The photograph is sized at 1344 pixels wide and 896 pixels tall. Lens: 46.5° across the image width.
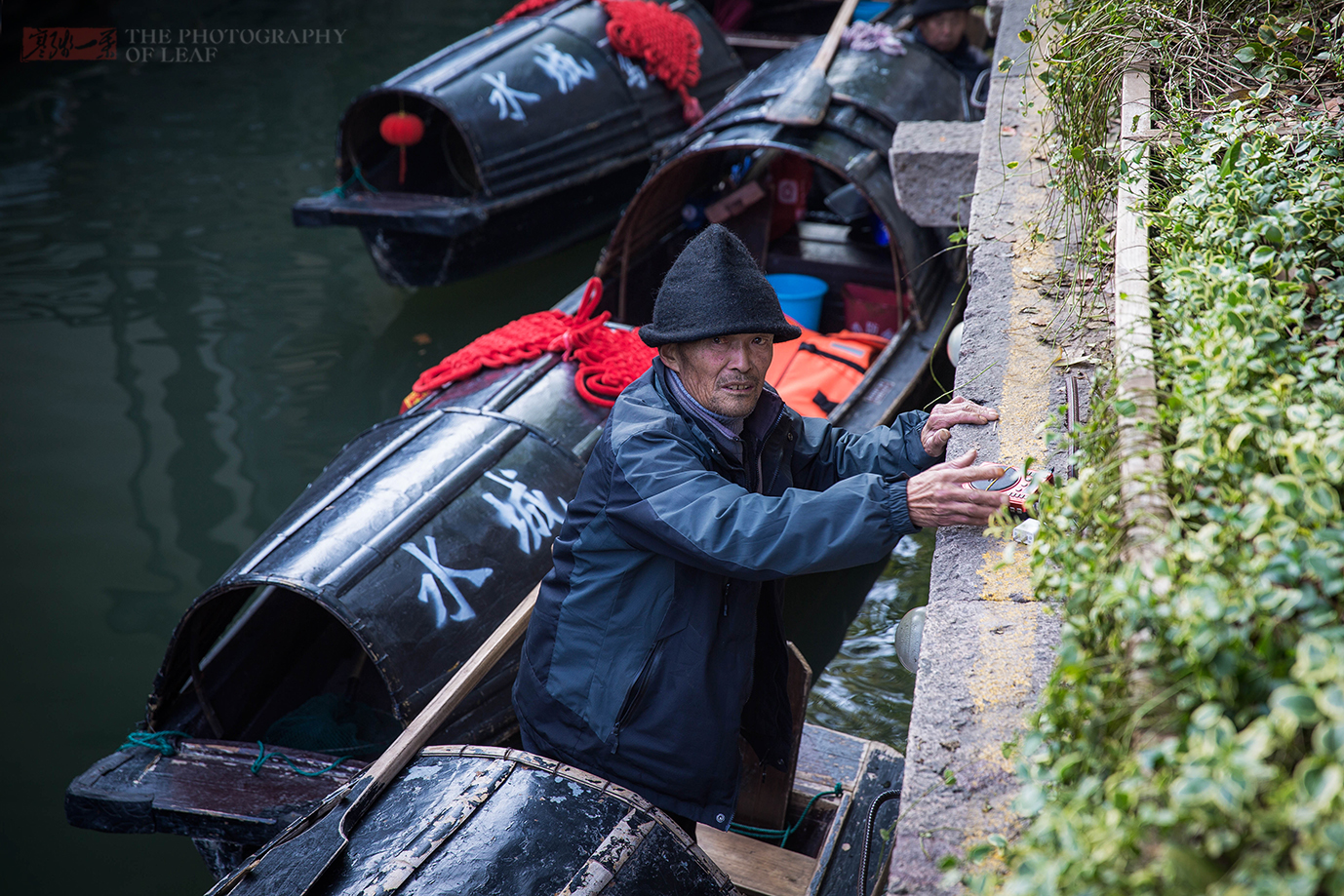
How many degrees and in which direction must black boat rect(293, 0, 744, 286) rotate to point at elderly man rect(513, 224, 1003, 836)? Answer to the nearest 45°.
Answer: approximately 45° to its left

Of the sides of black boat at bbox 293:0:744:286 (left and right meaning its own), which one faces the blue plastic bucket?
left

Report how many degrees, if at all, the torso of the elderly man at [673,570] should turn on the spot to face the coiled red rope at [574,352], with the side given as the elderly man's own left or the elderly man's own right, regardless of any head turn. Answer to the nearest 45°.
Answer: approximately 135° to the elderly man's own left

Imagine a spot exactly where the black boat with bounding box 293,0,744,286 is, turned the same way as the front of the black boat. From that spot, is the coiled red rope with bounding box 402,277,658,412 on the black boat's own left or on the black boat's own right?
on the black boat's own left

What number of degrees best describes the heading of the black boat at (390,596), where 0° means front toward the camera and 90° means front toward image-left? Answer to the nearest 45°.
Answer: approximately 45°

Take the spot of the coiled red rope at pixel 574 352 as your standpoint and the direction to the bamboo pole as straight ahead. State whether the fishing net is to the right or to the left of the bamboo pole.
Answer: right

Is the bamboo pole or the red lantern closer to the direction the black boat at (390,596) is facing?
the bamboo pole

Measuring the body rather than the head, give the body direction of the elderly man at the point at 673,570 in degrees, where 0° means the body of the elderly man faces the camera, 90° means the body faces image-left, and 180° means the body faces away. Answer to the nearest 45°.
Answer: approximately 315°
